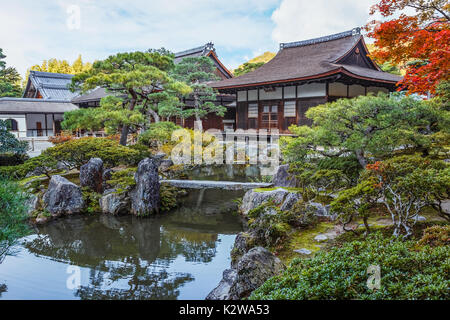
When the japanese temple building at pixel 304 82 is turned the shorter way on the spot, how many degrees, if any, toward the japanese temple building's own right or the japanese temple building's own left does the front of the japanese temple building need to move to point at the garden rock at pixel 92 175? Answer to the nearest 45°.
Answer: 0° — it already faces it

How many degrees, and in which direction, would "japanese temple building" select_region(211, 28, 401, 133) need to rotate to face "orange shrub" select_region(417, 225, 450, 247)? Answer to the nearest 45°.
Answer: approximately 45° to its left

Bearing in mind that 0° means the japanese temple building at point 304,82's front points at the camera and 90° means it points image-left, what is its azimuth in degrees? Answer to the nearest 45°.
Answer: approximately 45°

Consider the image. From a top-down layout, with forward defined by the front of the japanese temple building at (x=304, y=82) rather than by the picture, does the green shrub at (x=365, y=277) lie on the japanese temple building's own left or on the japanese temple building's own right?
on the japanese temple building's own left

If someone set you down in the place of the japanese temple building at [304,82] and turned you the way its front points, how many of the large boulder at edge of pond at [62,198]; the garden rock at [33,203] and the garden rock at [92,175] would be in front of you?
3

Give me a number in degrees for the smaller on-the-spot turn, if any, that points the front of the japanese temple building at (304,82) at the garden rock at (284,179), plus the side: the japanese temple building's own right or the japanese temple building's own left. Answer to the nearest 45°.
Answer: approximately 45° to the japanese temple building's own left
